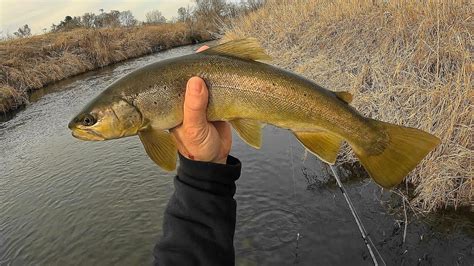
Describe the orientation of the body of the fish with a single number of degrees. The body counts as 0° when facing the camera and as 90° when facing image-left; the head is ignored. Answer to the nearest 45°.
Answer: approximately 90°
